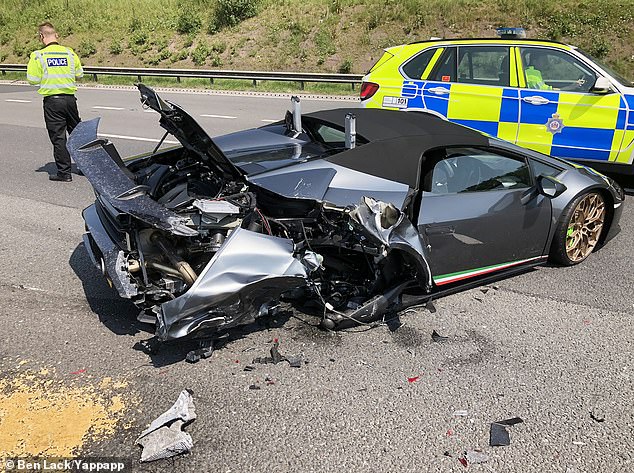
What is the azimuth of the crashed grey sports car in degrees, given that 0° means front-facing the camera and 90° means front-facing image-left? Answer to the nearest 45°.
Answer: approximately 225°

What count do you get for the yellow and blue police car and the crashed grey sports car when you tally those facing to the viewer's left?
0

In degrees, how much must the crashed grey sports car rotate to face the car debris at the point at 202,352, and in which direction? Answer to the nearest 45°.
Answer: approximately 180°

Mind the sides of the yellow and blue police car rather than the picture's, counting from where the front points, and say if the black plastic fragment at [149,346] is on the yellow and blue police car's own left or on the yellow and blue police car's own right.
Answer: on the yellow and blue police car's own right

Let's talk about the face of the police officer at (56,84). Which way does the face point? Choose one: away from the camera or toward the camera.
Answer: away from the camera

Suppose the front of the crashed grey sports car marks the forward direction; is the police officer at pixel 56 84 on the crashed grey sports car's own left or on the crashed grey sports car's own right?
on the crashed grey sports car's own left

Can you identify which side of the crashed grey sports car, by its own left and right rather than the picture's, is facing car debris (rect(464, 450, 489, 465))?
right

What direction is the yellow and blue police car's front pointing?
to the viewer's right

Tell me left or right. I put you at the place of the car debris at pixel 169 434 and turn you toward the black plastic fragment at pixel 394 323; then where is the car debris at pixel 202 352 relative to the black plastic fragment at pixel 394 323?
left

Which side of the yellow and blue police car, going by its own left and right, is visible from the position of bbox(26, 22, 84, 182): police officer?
back

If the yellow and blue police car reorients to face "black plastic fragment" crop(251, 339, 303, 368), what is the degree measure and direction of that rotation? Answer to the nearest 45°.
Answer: approximately 90° to its right

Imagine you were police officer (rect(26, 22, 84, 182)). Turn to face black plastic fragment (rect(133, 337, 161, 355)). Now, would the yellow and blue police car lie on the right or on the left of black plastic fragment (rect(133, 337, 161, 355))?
left
